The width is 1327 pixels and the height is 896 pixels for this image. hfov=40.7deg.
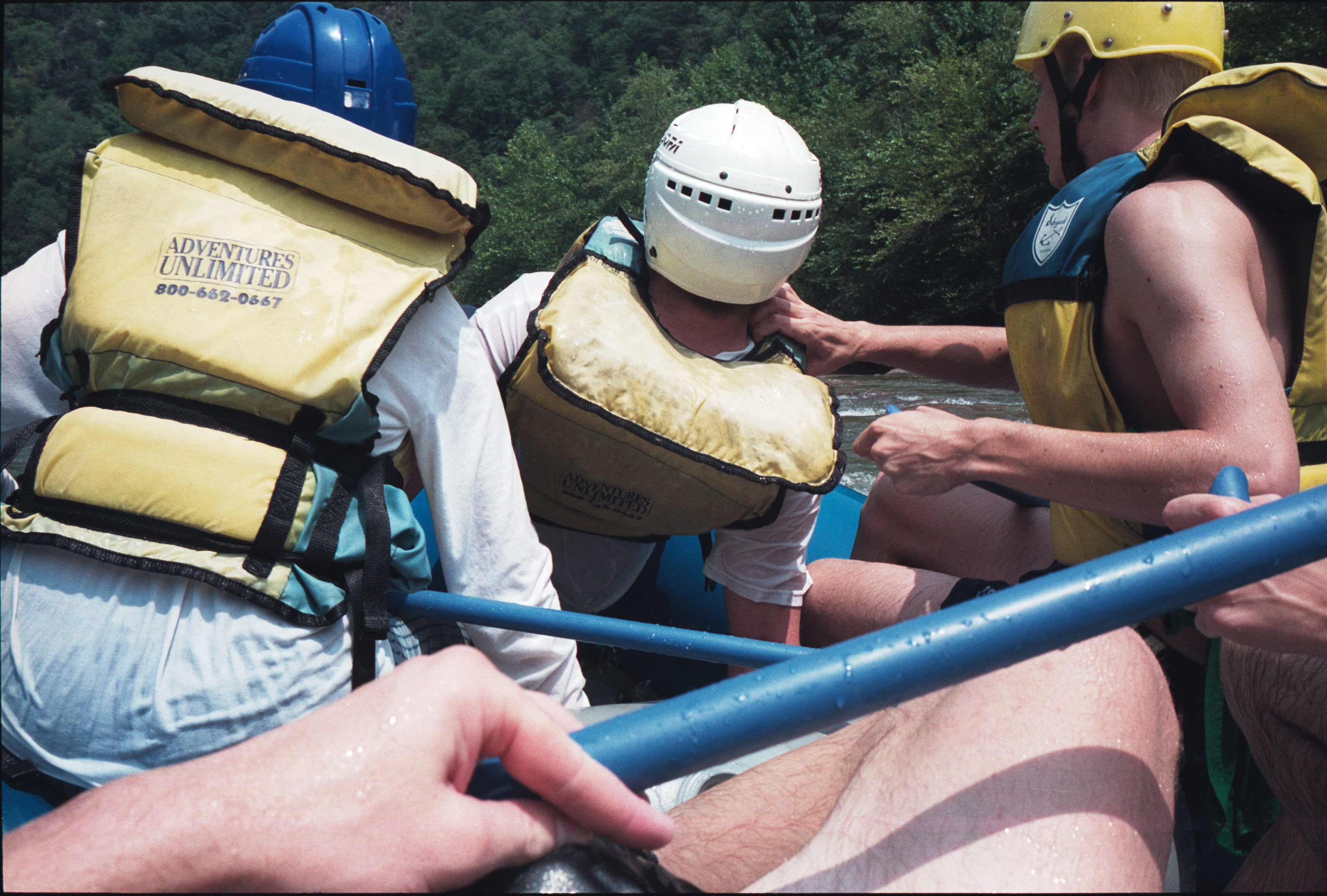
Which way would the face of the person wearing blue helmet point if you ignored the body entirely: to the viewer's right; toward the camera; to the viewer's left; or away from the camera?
away from the camera

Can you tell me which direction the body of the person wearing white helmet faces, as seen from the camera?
away from the camera

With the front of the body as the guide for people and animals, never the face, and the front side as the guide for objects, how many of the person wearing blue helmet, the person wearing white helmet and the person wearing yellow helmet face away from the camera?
2

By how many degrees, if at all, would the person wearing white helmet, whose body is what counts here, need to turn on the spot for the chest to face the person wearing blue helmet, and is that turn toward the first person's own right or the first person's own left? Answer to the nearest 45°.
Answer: approximately 135° to the first person's own left

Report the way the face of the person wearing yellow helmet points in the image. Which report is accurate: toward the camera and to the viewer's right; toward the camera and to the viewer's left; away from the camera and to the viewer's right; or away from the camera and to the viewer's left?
away from the camera and to the viewer's left

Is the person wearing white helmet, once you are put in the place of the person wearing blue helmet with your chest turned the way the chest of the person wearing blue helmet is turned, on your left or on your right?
on your right

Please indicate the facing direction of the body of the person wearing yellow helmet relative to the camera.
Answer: to the viewer's left

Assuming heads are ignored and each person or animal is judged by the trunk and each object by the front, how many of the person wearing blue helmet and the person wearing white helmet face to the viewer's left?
0

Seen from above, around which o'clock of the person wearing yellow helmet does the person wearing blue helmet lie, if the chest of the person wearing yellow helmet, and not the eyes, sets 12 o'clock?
The person wearing blue helmet is roughly at 11 o'clock from the person wearing yellow helmet.

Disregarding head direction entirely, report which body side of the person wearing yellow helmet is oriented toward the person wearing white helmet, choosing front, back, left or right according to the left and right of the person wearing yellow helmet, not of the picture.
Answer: front

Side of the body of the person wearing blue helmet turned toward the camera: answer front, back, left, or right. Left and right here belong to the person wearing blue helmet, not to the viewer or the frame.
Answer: back

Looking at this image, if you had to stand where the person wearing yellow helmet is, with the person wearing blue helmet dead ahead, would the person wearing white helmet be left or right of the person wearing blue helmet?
right
